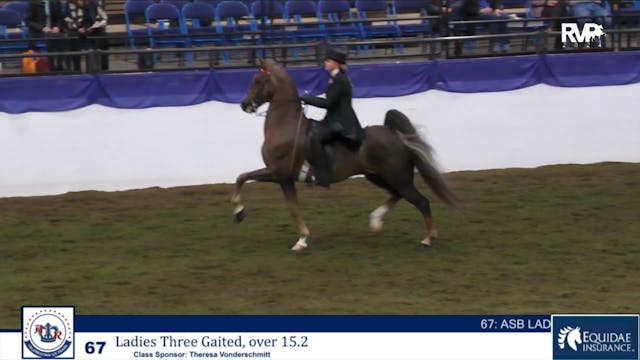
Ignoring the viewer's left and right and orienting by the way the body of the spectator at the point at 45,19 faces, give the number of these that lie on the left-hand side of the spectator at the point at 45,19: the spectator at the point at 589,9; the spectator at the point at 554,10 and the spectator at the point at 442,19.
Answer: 3

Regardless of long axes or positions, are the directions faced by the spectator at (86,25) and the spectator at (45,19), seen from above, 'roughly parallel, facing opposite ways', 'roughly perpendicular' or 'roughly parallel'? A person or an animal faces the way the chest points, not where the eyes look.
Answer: roughly parallel

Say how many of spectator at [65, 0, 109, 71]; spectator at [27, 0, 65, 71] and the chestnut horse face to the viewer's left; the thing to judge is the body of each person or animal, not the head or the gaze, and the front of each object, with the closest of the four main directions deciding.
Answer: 1

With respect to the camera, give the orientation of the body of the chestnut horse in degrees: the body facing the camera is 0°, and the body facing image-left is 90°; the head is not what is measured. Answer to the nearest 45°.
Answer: approximately 90°

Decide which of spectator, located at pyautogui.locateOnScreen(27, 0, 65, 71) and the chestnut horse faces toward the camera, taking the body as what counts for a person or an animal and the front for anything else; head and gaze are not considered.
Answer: the spectator

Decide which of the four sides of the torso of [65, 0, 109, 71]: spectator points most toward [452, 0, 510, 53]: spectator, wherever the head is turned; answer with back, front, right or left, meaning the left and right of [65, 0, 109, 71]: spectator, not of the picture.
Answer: left

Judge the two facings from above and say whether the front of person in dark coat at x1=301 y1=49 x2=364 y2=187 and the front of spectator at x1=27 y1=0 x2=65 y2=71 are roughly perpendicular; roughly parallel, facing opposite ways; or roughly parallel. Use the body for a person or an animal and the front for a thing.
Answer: roughly perpendicular

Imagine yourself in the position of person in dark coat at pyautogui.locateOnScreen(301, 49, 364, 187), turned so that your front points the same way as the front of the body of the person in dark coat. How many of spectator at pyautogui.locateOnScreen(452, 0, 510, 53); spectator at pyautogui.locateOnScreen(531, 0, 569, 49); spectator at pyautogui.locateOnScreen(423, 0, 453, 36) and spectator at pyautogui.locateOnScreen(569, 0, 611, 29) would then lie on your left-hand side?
0

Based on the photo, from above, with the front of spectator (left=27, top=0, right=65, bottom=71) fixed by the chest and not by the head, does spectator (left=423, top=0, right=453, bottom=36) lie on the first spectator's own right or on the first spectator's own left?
on the first spectator's own left

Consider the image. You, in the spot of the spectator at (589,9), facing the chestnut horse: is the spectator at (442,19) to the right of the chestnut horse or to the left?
right

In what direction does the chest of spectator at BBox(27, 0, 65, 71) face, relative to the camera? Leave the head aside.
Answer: toward the camera

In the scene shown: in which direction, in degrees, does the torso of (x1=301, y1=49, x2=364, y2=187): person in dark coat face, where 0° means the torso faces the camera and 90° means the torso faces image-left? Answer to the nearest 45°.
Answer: approximately 90°

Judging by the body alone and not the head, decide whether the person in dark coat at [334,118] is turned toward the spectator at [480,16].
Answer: no

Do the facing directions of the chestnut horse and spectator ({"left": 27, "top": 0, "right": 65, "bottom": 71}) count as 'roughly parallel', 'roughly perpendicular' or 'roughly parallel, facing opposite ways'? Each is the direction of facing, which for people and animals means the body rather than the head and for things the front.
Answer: roughly perpendicular

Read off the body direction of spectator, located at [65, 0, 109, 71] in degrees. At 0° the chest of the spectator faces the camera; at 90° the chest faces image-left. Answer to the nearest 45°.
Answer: approximately 0°

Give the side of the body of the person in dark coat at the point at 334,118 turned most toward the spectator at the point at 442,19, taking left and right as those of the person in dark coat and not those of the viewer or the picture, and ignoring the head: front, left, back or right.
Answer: right

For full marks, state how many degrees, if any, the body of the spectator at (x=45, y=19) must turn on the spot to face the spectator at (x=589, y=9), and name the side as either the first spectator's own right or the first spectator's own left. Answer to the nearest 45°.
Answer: approximately 90° to the first spectator's own left

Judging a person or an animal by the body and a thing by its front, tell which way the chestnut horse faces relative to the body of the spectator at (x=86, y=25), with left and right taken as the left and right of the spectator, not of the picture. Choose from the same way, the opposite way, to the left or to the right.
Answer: to the right

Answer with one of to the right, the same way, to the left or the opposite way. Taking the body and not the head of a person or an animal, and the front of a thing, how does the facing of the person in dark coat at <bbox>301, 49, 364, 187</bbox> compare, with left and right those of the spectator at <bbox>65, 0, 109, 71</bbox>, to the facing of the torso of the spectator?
to the right
